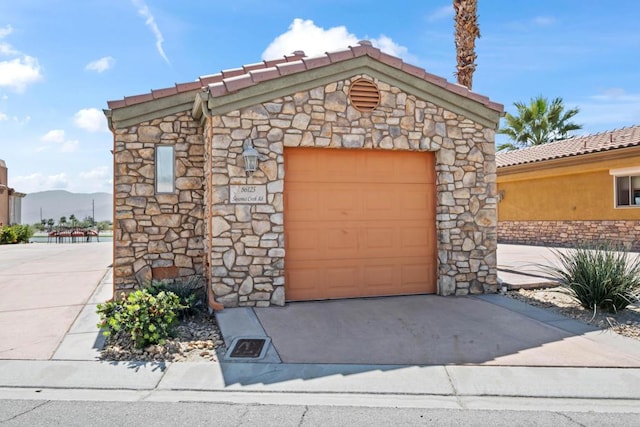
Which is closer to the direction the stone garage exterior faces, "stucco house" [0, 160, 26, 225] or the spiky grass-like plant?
the spiky grass-like plant

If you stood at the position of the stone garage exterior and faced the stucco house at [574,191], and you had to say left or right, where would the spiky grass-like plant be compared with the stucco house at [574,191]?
right

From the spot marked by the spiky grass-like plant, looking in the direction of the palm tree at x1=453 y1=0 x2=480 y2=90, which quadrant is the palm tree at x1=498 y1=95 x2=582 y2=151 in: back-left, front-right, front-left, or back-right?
front-right

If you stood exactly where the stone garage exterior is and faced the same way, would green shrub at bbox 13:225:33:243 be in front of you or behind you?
behind

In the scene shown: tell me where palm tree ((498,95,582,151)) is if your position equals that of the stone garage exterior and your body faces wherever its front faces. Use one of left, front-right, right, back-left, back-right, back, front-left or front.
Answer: back-left

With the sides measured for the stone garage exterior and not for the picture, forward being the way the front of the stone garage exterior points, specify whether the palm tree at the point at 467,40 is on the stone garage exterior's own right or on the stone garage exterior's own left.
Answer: on the stone garage exterior's own left

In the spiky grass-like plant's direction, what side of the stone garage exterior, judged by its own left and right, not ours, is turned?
left

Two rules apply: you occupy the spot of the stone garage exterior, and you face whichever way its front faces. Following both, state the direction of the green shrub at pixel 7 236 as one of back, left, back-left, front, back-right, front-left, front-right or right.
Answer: back-right

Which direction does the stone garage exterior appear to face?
toward the camera

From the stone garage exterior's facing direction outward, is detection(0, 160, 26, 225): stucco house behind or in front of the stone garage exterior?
behind

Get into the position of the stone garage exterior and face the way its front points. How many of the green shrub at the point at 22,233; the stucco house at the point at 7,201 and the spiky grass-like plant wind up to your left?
1

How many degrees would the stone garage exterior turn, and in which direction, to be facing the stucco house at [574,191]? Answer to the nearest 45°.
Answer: approximately 135° to its left
